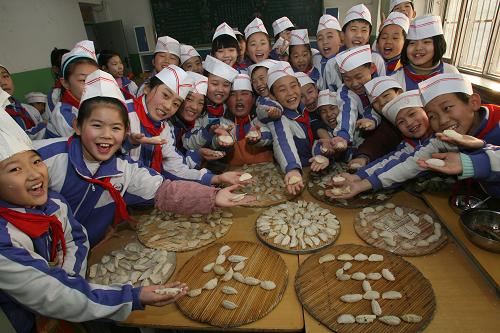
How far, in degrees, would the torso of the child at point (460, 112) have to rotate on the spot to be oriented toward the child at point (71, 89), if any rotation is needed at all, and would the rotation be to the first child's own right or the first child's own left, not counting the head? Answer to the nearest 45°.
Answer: approximately 45° to the first child's own right

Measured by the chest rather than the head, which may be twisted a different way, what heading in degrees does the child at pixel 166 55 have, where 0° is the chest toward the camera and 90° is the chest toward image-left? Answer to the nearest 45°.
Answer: approximately 0°

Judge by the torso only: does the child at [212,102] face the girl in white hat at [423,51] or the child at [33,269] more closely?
the child

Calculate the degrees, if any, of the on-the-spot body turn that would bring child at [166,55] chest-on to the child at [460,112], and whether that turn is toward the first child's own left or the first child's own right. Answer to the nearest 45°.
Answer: approximately 45° to the first child's own left
